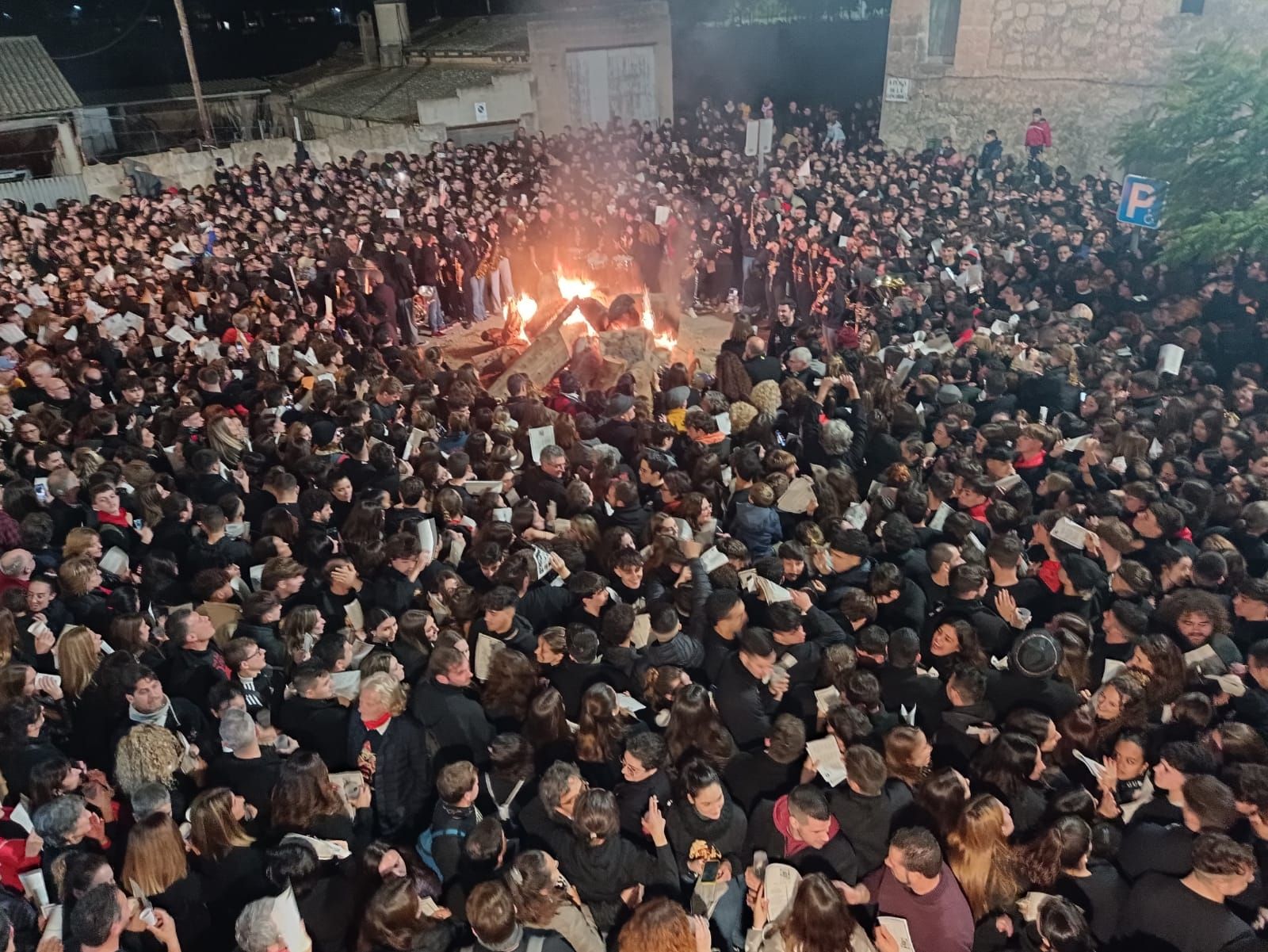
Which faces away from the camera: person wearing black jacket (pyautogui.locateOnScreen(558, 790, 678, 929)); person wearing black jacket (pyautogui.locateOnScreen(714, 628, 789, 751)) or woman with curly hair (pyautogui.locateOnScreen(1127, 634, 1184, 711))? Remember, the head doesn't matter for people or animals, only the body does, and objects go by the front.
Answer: person wearing black jacket (pyautogui.locateOnScreen(558, 790, 678, 929))

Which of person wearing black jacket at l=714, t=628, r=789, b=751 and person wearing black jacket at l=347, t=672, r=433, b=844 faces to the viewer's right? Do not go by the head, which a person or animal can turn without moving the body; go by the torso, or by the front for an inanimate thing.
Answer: person wearing black jacket at l=714, t=628, r=789, b=751

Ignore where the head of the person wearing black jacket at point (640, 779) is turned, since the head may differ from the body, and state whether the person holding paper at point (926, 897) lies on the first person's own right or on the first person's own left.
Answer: on the first person's own left

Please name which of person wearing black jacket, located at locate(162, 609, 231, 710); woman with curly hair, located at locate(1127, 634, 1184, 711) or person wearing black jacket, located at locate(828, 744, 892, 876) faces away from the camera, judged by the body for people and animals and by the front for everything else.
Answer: person wearing black jacket, located at locate(828, 744, 892, 876)

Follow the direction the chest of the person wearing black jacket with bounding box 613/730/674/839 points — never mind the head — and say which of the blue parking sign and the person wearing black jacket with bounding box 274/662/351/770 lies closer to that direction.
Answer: the person wearing black jacket

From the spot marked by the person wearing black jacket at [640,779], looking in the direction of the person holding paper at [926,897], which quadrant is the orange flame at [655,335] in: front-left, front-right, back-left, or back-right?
back-left

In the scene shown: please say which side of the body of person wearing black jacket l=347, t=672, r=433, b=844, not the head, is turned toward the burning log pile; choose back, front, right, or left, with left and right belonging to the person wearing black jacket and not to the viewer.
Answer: back

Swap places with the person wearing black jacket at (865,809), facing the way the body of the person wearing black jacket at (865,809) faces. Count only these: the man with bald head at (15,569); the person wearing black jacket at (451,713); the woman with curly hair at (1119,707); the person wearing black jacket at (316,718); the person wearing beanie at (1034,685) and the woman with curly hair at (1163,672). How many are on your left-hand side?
3

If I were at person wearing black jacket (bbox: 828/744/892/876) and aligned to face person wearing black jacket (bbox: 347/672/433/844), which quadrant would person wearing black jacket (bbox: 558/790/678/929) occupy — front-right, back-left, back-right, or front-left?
front-left

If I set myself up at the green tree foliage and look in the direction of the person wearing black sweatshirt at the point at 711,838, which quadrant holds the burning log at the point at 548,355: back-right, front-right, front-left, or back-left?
front-right

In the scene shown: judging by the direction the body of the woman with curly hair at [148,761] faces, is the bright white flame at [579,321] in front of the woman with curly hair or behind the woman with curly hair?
in front

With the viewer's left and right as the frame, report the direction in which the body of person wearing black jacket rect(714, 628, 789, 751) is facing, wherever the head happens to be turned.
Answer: facing to the right of the viewer
